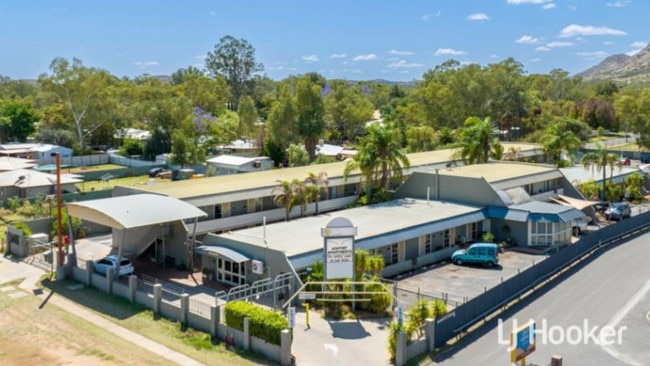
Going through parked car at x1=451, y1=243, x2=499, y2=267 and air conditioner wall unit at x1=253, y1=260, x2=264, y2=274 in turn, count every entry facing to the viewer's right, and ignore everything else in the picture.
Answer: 0

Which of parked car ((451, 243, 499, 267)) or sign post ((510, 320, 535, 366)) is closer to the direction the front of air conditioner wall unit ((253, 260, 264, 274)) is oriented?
the sign post

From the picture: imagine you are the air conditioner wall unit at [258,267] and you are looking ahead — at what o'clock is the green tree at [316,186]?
The green tree is roughly at 5 o'clock from the air conditioner wall unit.

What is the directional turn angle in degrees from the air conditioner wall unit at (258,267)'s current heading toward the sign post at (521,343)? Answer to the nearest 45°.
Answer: approximately 90° to its left

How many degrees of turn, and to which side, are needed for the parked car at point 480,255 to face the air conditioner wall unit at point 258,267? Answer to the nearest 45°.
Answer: approximately 45° to its left

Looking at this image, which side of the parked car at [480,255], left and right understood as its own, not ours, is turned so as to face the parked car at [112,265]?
front

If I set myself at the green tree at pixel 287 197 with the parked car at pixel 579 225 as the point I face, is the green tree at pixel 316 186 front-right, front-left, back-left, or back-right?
front-left

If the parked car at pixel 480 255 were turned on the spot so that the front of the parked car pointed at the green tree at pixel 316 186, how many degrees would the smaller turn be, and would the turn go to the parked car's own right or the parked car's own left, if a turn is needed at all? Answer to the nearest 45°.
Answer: approximately 45° to the parked car's own right

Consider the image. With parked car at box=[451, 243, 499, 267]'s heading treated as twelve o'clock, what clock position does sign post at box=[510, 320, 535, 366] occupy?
The sign post is roughly at 9 o'clock from the parked car.

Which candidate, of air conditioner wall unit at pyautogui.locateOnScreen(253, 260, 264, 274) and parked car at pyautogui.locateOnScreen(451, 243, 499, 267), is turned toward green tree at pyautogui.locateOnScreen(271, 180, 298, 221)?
the parked car

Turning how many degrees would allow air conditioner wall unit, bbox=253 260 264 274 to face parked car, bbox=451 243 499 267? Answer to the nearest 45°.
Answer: approximately 135° to its left

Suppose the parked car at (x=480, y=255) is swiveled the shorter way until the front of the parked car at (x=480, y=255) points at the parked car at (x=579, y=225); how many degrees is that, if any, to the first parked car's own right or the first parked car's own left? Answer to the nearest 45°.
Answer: approximately 135° to the first parked car's own right

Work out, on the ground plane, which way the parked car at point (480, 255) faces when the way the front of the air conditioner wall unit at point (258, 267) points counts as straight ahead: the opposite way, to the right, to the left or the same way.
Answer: to the right

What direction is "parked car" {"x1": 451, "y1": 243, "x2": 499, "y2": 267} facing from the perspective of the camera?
to the viewer's left

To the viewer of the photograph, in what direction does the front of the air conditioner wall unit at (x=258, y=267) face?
facing the viewer and to the left of the viewer

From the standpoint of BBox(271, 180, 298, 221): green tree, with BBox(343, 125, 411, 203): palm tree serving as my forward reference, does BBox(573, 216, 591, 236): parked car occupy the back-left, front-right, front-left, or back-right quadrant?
front-right

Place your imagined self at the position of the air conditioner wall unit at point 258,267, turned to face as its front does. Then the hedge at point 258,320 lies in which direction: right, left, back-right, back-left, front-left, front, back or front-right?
front-left
